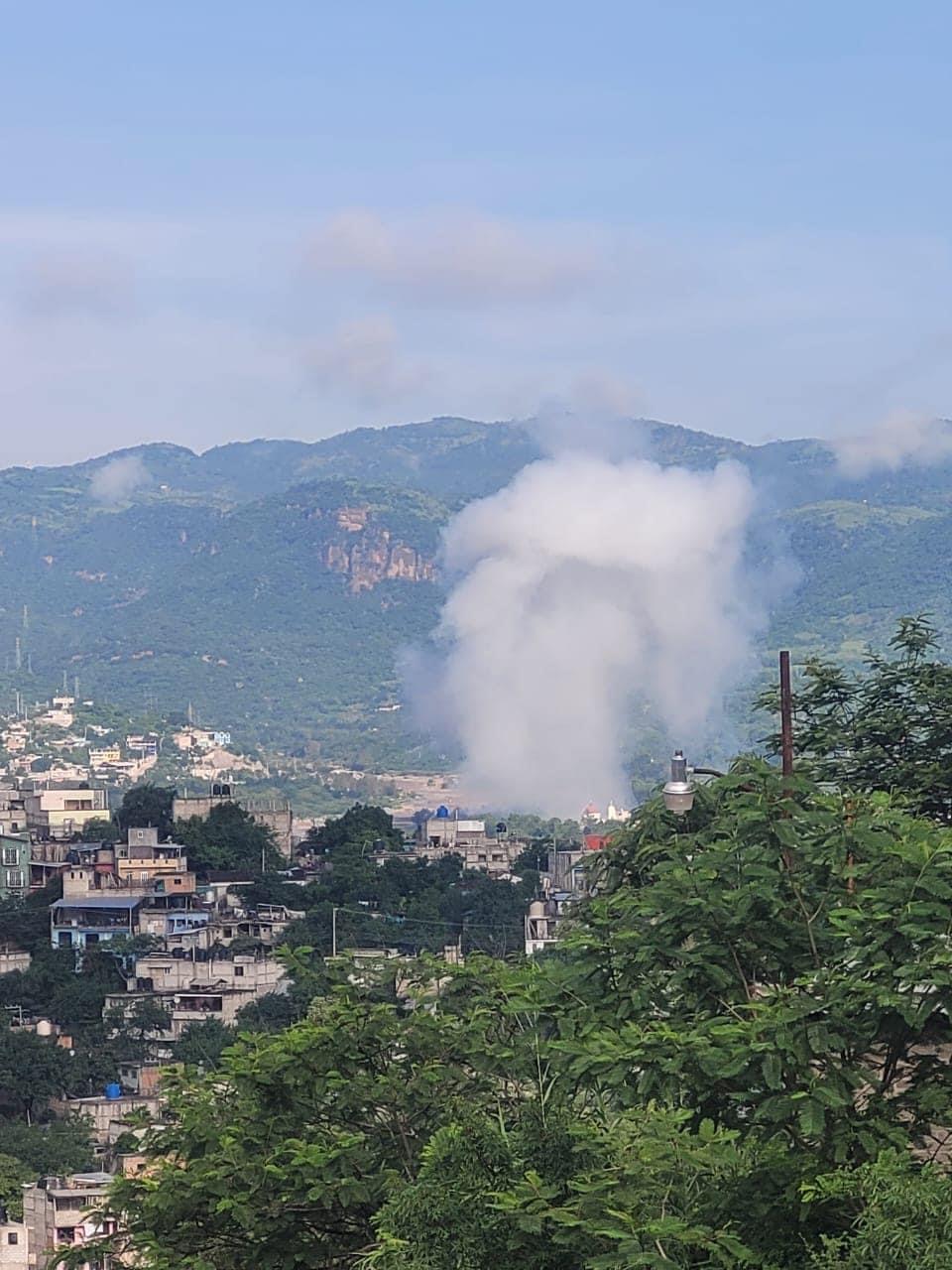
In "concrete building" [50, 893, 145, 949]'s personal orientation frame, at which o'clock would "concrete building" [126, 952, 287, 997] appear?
"concrete building" [126, 952, 287, 997] is roughly at 11 o'clock from "concrete building" [50, 893, 145, 949].

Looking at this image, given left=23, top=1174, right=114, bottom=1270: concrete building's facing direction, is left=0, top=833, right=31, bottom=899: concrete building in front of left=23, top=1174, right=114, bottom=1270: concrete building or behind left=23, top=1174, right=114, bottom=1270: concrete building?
behind

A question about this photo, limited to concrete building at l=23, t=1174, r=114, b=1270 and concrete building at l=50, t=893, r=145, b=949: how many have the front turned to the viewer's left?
0

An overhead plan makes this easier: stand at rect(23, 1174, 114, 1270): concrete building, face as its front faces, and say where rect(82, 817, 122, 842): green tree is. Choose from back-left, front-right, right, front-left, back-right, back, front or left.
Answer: back-left

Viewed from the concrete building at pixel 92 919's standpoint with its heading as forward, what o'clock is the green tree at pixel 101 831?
The green tree is roughly at 6 o'clock from the concrete building.

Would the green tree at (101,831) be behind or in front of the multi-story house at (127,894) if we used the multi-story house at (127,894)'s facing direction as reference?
behind

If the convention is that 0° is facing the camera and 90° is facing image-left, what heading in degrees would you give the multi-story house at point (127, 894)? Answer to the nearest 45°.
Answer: approximately 0°

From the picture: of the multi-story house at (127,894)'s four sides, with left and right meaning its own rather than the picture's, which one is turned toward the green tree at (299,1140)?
front

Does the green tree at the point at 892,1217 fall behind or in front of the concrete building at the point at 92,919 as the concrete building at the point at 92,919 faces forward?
in front

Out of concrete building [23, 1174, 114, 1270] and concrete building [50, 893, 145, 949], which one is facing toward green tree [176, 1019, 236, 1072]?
concrete building [50, 893, 145, 949]

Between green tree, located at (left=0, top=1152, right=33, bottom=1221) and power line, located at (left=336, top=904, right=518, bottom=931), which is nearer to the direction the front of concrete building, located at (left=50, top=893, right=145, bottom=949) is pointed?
the green tree

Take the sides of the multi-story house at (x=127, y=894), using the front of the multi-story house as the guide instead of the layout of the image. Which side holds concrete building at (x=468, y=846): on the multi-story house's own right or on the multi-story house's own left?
on the multi-story house's own left

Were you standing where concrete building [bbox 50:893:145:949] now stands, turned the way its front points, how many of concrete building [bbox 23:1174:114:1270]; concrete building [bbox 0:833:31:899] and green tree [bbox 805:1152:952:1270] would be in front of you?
2

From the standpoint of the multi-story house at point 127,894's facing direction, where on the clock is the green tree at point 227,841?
The green tree is roughly at 7 o'clock from the multi-story house.

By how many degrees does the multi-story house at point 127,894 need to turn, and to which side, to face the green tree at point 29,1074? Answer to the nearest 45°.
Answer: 0° — it already faces it

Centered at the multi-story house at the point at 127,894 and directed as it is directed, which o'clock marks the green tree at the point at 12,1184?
The green tree is roughly at 12 o'clock from the multi-story house.
